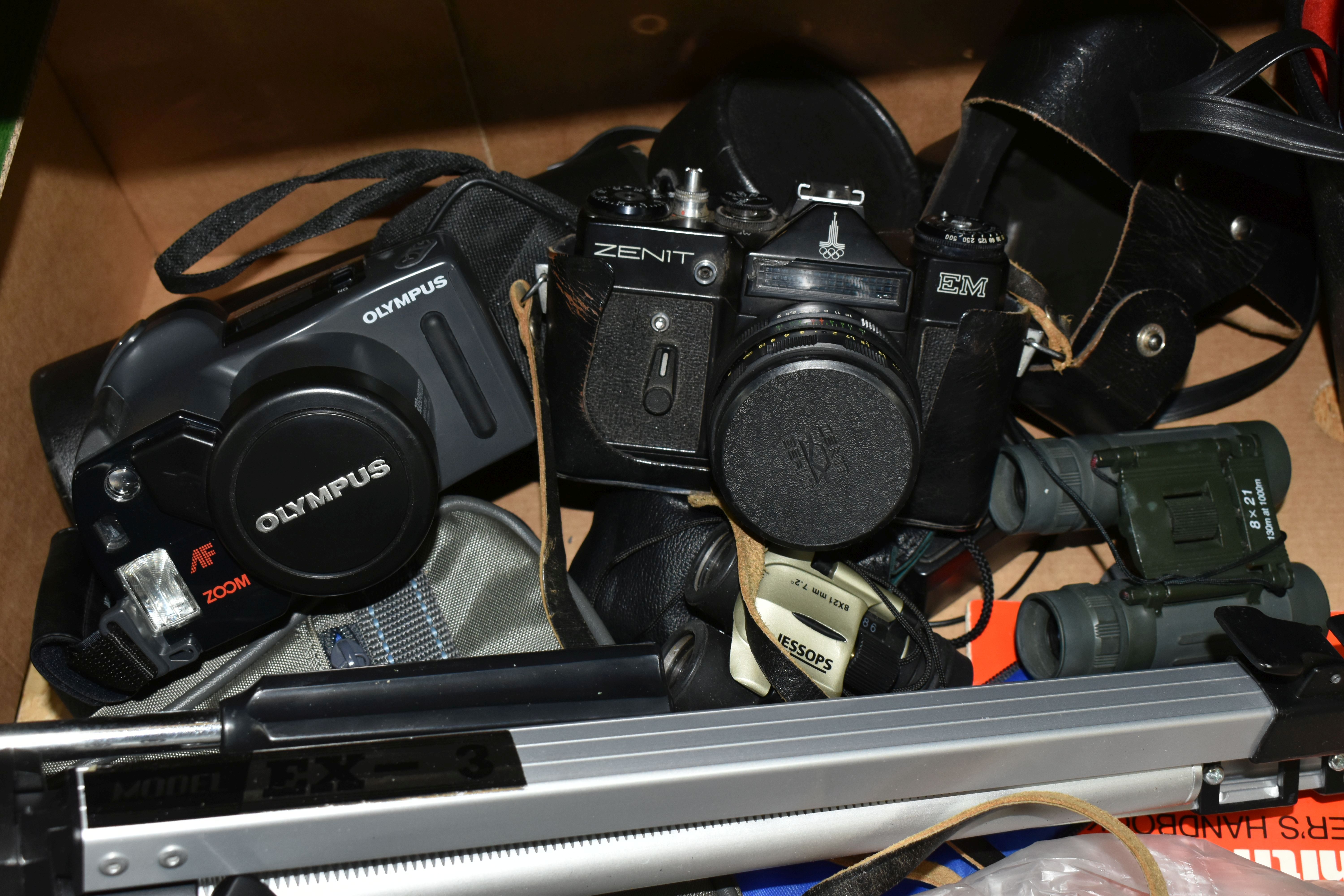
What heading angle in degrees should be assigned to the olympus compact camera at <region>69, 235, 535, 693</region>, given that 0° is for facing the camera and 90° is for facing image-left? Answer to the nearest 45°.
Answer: approximately 0°

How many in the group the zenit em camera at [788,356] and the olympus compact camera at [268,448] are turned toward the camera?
2
